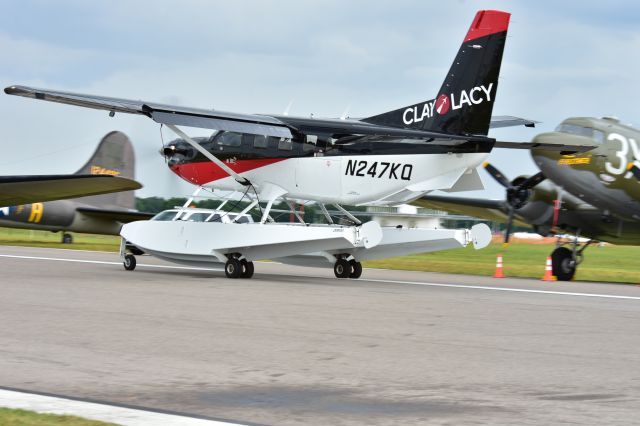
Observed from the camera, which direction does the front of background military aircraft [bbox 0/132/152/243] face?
facing the viewer and to the left of the viewer

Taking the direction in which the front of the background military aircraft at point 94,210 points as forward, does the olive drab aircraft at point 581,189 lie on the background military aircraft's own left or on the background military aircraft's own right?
on the background military aircraft's own left
